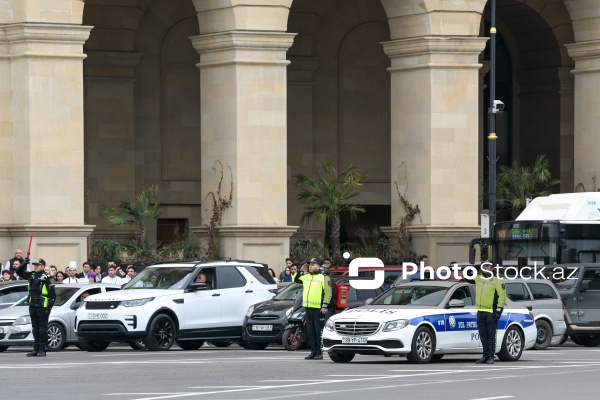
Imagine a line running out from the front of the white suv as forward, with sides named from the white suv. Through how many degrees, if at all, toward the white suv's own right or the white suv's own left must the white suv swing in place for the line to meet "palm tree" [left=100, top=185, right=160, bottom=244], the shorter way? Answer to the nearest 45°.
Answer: approximately 135° to the white suv's own right

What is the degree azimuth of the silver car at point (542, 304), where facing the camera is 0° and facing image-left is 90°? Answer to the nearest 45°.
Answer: approximately 45°

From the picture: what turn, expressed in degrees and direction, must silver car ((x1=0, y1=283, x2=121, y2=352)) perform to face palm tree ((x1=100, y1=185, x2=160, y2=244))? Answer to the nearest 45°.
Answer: approximately 135° to its right

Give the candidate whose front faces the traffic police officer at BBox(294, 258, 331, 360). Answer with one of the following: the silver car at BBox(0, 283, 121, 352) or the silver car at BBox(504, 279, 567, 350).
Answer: the silver car at BBox(504, 279, 567, 350)

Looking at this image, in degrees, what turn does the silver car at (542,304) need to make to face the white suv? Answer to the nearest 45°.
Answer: approximately 45° to its right

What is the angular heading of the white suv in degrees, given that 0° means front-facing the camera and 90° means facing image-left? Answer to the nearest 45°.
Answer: approximately 45°

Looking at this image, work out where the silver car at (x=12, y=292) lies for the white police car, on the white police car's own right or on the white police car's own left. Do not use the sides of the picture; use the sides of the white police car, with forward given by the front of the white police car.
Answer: on the white police car's own right

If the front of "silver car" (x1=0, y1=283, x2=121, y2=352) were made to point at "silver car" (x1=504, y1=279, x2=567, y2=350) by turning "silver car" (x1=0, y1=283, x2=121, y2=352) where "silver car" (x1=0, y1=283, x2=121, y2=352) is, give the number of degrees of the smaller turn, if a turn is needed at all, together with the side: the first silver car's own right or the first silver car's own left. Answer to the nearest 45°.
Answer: approximately 135° to the first silver car's own left
